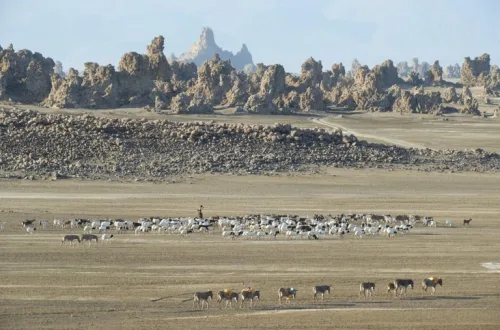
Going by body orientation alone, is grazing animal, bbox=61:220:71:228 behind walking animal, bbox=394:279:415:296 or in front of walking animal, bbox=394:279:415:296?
behind
